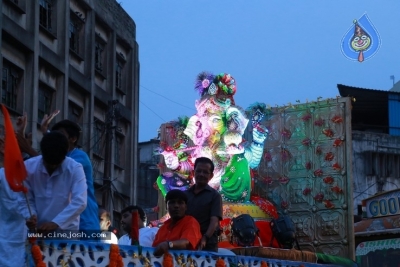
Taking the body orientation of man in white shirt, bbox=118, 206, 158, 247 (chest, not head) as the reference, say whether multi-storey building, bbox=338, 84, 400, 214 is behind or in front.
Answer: behind

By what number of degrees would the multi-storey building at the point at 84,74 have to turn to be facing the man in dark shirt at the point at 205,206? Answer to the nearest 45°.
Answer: approximately 45° to its right

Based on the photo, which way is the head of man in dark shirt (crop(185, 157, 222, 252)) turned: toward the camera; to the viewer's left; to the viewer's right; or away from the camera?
toward the camera

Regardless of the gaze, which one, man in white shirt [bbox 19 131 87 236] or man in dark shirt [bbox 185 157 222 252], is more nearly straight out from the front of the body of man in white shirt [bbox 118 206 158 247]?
the man in white shirt

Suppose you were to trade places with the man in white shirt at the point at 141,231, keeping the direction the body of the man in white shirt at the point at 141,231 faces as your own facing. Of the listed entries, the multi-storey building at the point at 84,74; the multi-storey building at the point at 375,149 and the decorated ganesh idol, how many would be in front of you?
0

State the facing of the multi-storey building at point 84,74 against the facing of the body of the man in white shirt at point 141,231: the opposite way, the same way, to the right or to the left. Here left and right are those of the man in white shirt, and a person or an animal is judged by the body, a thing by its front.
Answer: to the left

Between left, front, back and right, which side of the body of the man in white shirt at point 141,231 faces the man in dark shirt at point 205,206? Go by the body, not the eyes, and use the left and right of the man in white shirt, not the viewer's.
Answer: back

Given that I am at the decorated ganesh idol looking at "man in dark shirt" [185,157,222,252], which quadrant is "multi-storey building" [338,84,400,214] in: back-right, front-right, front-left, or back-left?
back-left

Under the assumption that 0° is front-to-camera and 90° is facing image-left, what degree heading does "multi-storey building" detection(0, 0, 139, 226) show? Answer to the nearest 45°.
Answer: approximately 315°

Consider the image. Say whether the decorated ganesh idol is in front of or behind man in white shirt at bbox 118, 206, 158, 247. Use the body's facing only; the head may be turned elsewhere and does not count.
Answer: behind

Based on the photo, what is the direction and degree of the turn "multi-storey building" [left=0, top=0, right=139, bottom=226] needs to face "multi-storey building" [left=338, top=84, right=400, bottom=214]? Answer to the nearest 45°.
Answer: approximately 90° to its left

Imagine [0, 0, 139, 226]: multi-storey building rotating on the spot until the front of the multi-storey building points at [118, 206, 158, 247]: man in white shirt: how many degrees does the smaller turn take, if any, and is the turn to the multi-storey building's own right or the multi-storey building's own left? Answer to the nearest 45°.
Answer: approximately 45° to the multi-storey building's own right

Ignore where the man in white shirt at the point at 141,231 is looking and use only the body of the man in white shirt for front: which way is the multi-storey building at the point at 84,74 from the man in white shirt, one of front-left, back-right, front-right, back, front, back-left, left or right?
back-right

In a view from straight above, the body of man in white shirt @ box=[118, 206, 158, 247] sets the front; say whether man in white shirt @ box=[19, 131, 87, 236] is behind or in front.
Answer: in front

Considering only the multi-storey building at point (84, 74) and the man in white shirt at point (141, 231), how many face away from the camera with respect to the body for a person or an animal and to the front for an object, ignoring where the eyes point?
0
